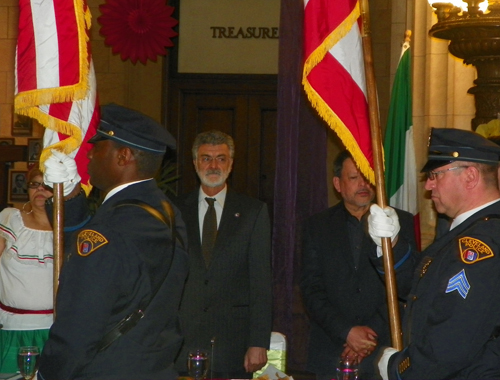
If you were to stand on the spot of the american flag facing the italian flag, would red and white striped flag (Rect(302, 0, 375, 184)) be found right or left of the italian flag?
right

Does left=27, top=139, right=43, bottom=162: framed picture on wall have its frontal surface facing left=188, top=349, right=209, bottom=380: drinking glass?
yes

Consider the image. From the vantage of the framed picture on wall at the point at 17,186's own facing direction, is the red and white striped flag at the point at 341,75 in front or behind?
in front

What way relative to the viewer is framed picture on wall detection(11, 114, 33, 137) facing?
toward the camera

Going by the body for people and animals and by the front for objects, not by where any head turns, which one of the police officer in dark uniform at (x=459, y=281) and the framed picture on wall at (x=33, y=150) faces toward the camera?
the framed picture on wall

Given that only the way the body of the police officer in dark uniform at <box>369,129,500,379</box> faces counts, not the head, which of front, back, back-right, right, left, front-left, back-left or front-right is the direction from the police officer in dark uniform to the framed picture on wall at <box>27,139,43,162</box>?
front-right

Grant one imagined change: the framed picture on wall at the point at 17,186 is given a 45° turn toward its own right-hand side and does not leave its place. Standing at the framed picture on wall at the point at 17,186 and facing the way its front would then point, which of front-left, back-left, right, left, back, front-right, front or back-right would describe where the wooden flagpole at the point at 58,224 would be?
front-left

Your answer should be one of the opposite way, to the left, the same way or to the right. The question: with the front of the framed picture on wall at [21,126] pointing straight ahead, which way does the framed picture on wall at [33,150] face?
the same way

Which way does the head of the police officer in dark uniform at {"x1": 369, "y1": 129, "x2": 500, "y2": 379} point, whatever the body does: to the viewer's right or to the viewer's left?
to the viewer's left

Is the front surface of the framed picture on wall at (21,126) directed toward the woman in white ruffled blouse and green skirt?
yes

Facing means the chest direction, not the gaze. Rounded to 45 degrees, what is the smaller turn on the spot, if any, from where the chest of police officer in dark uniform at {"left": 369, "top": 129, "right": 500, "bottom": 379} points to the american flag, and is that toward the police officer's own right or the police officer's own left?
0° — they already face it

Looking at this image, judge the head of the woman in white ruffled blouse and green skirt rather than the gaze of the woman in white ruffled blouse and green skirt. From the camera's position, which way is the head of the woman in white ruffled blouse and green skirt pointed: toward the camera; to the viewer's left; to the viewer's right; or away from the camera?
toward the camera

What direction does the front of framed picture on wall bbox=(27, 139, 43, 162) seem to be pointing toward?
toward the camera

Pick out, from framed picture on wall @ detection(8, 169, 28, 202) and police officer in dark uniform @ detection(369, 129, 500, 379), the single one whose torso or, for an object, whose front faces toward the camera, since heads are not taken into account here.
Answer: the framed picture on wall

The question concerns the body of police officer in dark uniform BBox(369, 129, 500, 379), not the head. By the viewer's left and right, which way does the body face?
facing to the left of the viewer

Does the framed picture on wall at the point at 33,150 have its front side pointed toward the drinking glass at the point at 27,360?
yes
